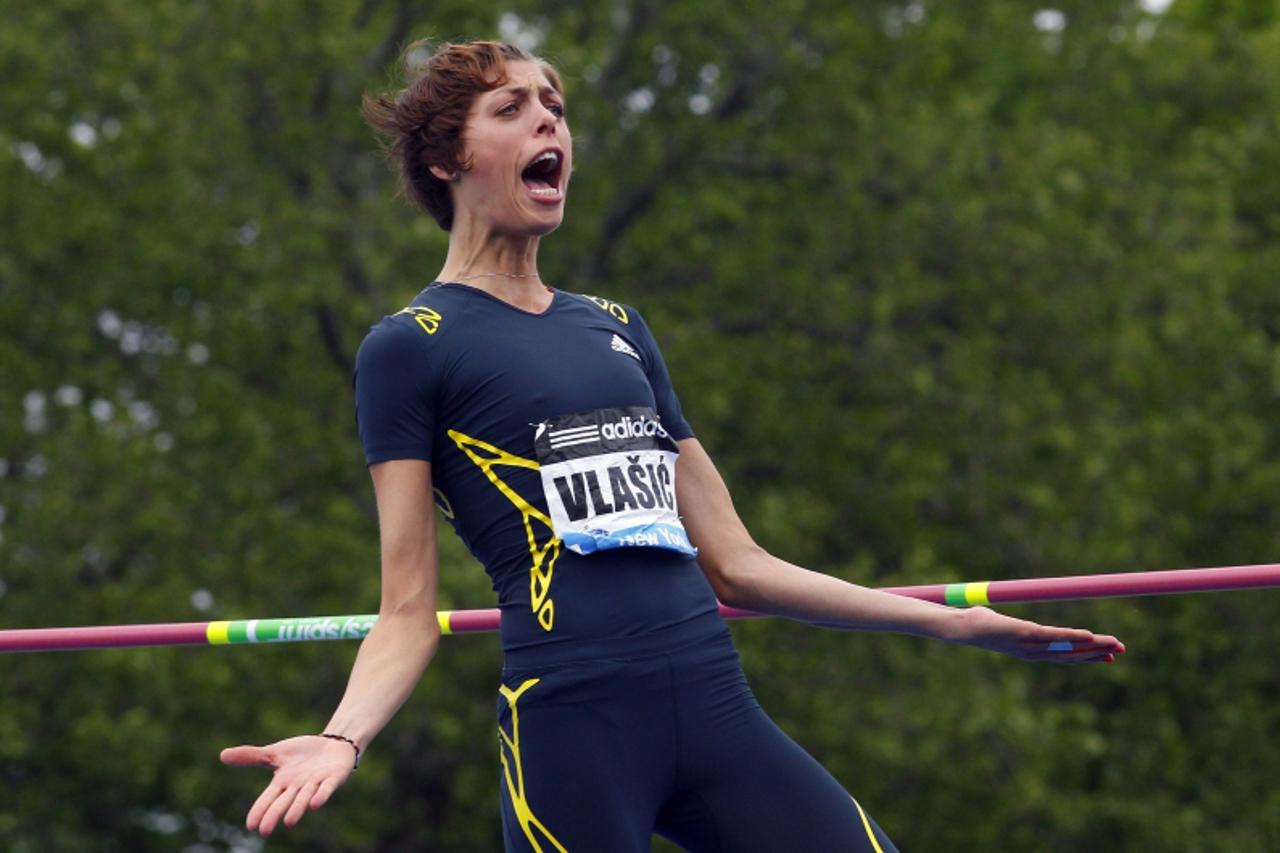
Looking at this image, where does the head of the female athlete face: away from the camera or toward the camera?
toward the camera

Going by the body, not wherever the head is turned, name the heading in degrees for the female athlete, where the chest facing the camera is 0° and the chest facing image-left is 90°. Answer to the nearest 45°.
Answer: approximately 315°
